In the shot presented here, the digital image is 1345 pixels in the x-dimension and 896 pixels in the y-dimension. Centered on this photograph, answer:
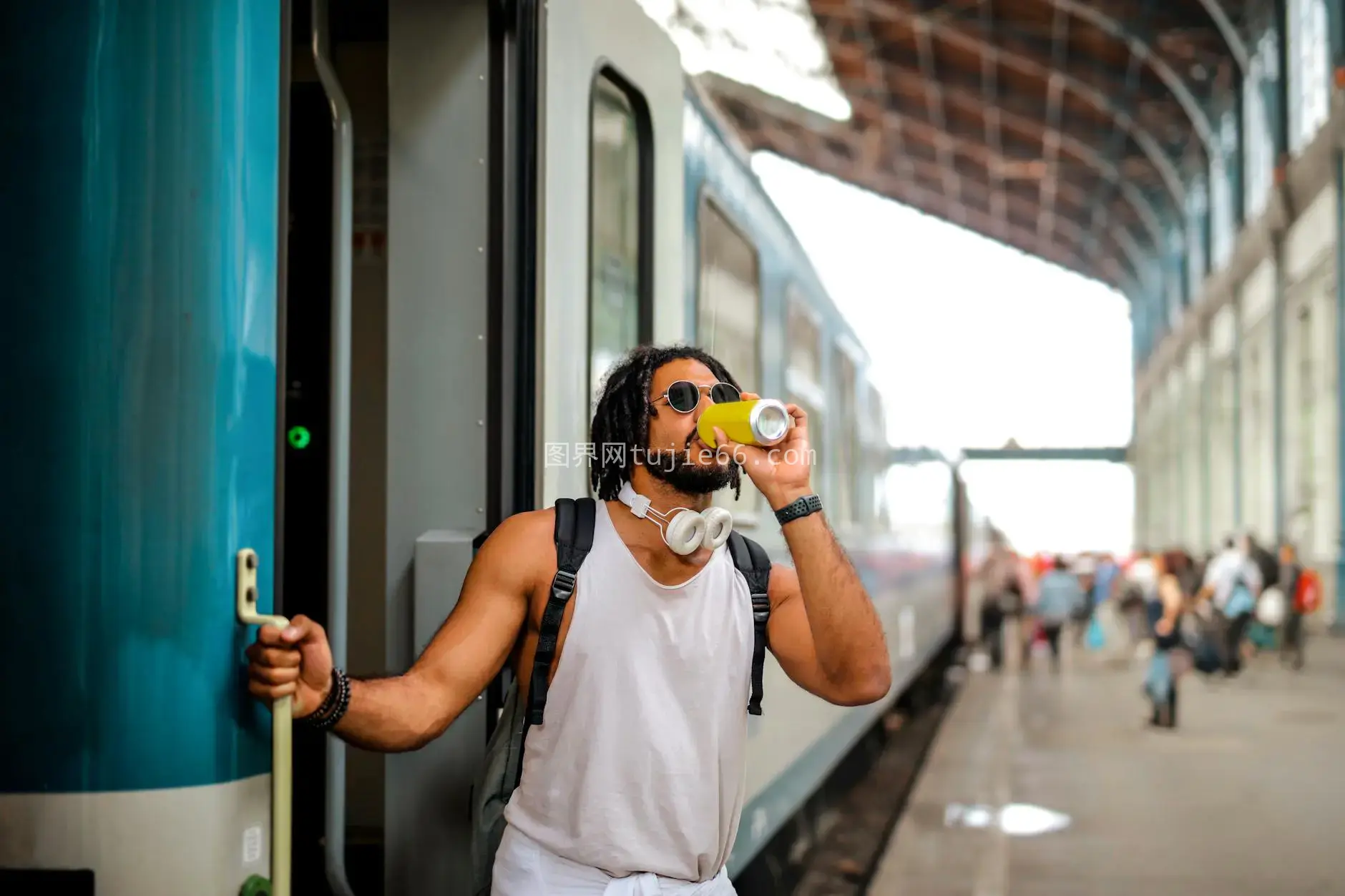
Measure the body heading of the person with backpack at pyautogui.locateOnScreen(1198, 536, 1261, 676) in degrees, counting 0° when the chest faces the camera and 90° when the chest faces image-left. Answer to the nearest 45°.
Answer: approximately 180°

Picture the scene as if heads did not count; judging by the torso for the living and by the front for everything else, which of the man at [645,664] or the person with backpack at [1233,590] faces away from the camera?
the person with backpack

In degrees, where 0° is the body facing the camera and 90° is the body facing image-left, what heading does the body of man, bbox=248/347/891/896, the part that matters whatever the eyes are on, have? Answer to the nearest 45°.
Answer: approximately 315°

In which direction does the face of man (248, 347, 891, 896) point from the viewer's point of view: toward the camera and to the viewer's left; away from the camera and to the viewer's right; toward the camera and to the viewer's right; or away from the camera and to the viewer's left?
toward the camera and to the viewer's right

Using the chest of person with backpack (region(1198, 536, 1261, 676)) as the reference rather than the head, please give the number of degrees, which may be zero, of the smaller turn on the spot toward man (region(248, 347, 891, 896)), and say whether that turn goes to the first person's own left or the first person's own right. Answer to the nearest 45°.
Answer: approximately 180°
